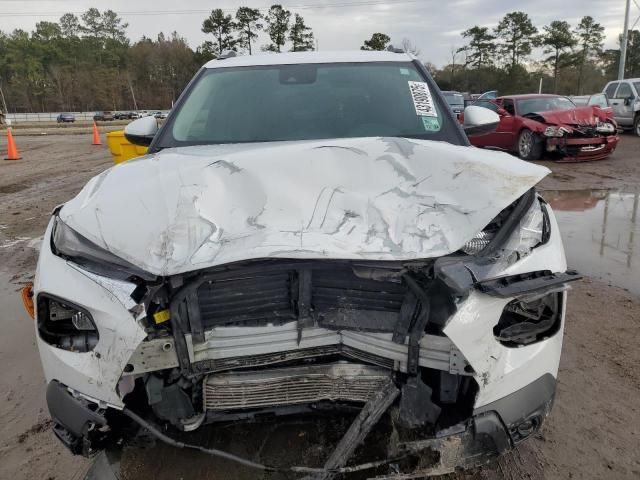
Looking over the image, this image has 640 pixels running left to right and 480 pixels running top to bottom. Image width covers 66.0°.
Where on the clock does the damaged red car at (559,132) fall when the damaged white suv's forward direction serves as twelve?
The damaged red car is roughly at 7 o'clock from the damaged white suv.

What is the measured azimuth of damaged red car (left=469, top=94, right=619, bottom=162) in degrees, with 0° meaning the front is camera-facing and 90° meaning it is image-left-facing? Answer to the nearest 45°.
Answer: approximately 315°

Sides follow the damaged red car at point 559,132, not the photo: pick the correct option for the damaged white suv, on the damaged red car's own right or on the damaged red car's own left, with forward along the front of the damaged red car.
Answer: on the damaged red car's own right

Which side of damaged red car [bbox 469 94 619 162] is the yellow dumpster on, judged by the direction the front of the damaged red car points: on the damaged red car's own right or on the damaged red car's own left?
on the damaged red car's own right

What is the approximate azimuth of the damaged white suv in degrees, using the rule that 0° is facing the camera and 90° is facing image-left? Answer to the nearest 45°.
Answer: approximately 0°

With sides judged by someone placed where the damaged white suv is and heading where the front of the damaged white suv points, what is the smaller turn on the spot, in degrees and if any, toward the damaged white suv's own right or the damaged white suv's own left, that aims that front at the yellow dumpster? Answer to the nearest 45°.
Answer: approximately 135° to the damaged white suv's own right

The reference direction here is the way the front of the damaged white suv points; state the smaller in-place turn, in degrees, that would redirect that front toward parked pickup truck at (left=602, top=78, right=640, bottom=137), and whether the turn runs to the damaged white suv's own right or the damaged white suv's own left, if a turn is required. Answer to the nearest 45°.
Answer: approximately 135° to the damaged white suv's own left
